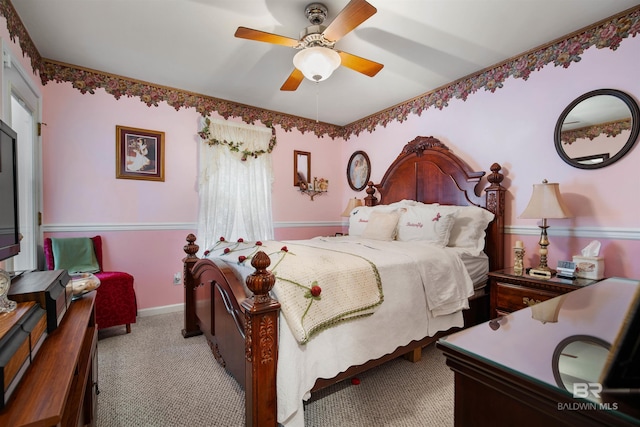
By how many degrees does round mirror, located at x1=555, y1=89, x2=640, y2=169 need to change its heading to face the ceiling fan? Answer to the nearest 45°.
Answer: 0° — it already faces it

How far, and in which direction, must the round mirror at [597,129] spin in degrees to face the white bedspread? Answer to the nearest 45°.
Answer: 0° — it already faces it

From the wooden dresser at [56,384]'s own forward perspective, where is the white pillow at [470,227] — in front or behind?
in front

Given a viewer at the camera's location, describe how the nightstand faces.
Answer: facing the viewer and to the left of the viewer

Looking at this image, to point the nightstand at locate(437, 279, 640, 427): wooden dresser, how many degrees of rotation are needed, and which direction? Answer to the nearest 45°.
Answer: approximately 45° to its left

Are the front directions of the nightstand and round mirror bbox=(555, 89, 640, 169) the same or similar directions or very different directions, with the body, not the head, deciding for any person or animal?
same or similar directions

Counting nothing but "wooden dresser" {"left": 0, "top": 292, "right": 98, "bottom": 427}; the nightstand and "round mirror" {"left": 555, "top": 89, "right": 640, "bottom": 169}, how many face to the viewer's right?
1

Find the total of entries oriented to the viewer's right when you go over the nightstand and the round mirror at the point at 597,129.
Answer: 0

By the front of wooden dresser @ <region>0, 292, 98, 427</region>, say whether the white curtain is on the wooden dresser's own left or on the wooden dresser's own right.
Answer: on the wooden dresser's own left

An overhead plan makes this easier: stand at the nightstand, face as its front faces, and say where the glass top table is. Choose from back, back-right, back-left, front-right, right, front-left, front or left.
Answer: front-left

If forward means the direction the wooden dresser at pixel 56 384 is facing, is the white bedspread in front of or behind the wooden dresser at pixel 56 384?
in front

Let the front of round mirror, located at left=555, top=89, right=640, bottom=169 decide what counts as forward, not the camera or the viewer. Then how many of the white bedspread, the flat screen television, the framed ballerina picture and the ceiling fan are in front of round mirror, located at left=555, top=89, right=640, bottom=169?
4

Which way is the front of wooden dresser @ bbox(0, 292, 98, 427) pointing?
to the viewer's right
